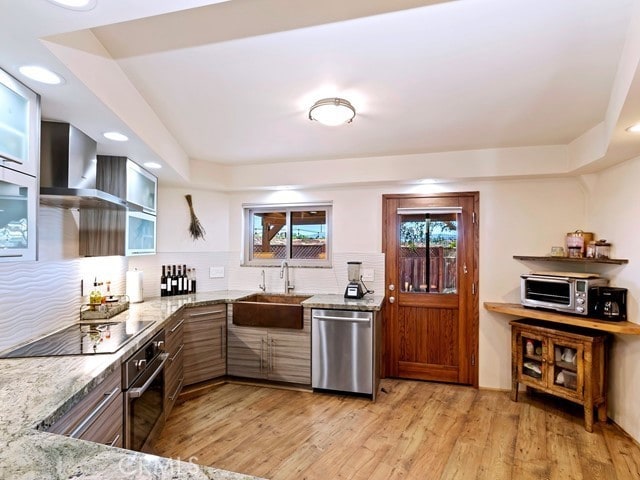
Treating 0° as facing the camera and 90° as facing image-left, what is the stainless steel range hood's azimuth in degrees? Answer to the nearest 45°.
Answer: approximately 315°

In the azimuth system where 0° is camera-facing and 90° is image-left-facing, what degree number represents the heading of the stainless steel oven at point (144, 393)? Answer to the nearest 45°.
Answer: approximately 315°

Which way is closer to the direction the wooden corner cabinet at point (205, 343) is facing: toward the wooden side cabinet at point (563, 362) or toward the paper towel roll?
the wooden side cabinet

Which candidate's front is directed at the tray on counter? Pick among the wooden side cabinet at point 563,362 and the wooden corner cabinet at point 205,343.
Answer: the wooden side cabinet at point 563,362

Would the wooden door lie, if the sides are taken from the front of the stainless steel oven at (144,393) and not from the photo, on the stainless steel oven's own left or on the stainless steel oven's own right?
on the stainless steel oven's own left

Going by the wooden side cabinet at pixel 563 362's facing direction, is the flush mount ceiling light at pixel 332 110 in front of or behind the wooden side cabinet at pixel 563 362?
in front

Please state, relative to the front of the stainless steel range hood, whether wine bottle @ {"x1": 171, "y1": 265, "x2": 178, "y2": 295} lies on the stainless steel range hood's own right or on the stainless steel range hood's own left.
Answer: on the stainless steel range hood's own left

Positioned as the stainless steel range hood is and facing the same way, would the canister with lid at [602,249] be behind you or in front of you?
in front

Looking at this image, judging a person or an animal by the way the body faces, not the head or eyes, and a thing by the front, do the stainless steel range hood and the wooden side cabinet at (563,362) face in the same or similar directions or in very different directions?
very different directions
